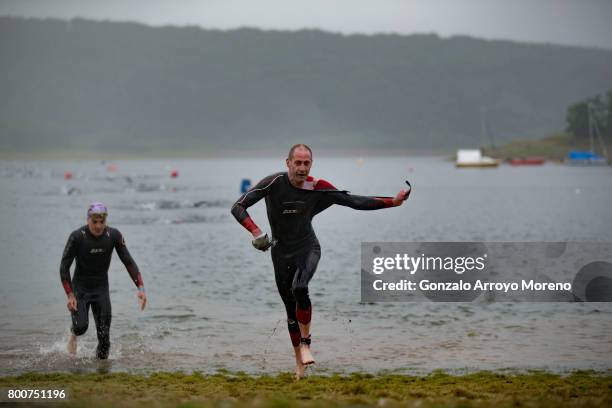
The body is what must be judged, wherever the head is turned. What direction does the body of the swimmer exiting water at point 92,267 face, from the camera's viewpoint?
toward the camera

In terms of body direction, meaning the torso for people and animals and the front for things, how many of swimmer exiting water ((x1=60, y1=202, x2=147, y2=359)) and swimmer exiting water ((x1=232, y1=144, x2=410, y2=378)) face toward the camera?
2

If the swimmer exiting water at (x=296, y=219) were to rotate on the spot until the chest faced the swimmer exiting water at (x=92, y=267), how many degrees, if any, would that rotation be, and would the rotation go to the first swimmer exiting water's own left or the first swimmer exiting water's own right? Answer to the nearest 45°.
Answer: approximately 135° to the first swimmer exiting water's own right

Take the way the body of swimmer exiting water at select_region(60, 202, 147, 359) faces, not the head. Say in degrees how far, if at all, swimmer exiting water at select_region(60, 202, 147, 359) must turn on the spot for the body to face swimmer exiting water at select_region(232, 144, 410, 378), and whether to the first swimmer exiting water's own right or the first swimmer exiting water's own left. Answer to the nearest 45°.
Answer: approximately 45° to the first swimmer exiting water's own left

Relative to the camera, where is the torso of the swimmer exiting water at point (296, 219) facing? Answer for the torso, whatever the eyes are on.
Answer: toward the camera
